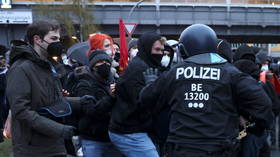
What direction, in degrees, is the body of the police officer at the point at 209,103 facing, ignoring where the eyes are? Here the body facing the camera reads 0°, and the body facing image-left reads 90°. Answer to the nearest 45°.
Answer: approximately 180°

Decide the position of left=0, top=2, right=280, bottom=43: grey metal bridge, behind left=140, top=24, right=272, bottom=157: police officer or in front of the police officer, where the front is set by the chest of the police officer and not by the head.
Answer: in front

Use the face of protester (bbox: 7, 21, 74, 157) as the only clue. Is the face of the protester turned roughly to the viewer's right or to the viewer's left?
to the viewer's right

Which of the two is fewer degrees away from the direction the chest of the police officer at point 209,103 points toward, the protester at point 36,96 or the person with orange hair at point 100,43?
the person with orange hair

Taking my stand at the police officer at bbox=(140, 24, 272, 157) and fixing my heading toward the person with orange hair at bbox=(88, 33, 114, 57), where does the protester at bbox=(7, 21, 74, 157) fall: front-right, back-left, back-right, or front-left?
front-left

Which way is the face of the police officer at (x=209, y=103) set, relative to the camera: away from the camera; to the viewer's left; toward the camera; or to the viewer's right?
away from the camera

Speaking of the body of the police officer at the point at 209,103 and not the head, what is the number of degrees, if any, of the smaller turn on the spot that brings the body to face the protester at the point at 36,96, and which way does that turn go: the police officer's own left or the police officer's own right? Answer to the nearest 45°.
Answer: approximately 90° to the police officer's own left

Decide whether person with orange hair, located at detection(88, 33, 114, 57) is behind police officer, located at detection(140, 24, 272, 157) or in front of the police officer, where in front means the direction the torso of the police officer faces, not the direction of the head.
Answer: in front

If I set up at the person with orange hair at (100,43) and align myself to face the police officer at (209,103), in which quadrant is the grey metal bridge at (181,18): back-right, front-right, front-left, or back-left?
back-left
